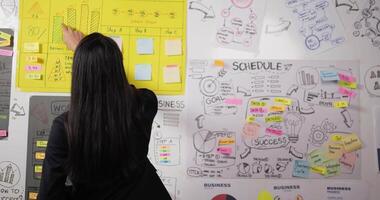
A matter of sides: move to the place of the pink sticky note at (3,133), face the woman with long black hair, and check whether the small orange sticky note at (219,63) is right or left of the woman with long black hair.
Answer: left

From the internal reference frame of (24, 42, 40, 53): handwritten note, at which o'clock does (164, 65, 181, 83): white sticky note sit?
The white sticky note is roughly at 10 o'clock from the handwritten note.

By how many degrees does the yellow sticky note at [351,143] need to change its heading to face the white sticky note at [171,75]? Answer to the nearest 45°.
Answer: approximately 45° to its right

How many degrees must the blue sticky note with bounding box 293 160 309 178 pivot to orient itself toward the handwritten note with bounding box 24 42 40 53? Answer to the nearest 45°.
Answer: approximately 90° to its right

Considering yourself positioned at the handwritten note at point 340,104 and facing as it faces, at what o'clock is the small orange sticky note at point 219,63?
the small orange sticky note at point 219,63 is roughly at 2 o'clock from the handwritten note at point 340,104.

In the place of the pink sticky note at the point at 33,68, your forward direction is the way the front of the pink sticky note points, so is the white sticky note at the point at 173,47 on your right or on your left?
on your left

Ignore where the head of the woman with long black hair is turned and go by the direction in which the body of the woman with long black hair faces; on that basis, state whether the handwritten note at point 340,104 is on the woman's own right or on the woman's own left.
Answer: on the woman's own right

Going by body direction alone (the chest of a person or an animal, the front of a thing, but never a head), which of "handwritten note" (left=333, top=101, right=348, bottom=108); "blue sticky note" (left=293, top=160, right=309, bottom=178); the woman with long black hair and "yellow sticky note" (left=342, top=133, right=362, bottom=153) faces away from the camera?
the woman with long black hair

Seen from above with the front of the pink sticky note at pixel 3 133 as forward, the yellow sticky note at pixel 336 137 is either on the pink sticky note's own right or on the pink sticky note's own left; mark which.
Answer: on the pink sticky note's own left

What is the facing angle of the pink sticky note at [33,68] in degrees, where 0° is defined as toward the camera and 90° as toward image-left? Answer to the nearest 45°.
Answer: approximately 0°

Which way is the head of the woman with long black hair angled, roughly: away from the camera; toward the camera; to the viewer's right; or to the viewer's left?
away from the camera
